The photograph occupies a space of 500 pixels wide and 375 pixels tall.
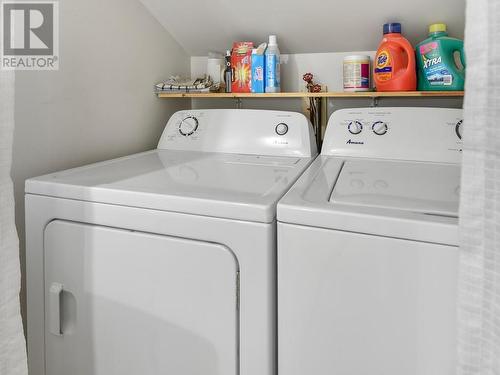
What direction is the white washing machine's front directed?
toward the camera

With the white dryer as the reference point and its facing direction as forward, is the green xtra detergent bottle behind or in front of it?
behind

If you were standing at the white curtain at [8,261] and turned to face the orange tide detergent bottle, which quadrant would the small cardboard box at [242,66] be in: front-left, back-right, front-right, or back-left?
front-left

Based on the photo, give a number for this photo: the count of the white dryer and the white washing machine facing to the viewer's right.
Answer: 0

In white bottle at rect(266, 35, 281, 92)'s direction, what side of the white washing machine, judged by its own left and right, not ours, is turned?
back

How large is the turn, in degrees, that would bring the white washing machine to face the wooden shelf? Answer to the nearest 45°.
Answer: approximately 180°

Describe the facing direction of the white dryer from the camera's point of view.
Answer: facing the viewer and to the left of the viewer

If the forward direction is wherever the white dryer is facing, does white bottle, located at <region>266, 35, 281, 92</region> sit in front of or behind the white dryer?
behind
